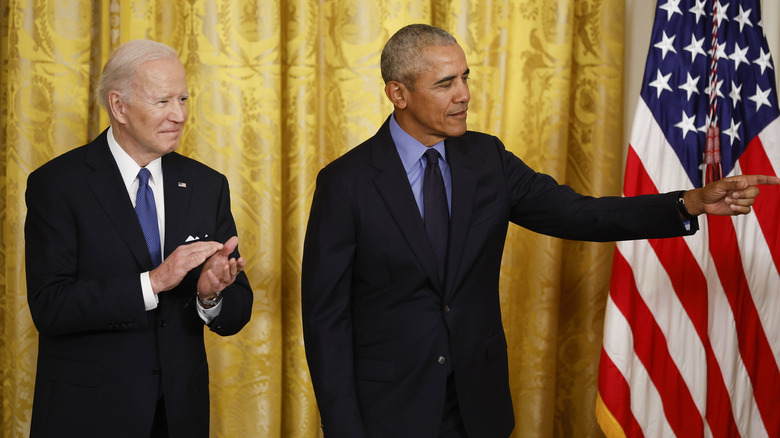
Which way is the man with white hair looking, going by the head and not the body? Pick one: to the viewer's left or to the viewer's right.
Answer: to the viewer's right

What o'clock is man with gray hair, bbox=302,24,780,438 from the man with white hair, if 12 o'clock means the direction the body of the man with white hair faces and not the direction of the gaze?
The man with gray hair is roughly at 11 o'clock from the man with white hair.

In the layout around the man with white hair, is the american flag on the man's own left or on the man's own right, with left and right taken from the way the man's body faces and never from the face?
on the man's own left

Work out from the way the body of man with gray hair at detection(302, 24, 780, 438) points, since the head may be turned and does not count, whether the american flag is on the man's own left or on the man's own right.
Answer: on the man's own left

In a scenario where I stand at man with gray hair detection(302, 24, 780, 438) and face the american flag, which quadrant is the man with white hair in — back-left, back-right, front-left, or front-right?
back-left

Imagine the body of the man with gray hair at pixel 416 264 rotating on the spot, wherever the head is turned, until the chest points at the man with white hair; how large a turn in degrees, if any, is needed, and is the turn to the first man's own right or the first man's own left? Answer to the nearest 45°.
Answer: approximately 135° to the first man's own right

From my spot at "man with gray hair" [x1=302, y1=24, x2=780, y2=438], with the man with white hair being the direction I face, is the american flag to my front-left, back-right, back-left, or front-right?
back-right

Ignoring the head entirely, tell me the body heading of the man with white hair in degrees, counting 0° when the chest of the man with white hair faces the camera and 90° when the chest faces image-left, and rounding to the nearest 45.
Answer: approximately 315°
